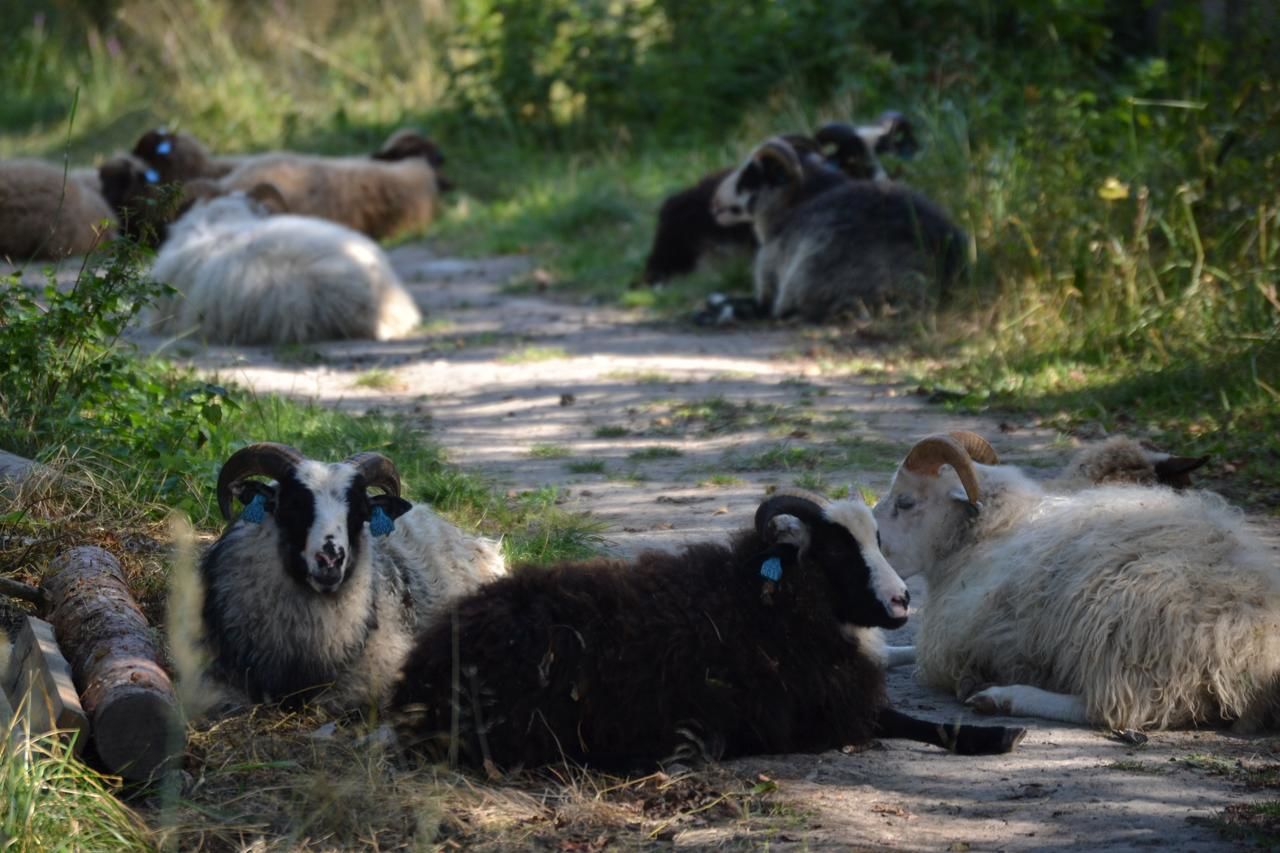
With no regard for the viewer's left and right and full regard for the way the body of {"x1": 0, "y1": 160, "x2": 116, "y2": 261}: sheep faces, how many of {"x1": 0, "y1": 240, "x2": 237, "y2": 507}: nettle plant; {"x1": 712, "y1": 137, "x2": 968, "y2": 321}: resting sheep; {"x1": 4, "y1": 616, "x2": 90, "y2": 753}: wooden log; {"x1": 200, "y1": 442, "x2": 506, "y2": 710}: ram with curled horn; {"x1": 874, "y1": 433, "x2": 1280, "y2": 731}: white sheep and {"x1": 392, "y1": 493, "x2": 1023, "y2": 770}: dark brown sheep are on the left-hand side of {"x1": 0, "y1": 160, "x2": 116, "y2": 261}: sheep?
0

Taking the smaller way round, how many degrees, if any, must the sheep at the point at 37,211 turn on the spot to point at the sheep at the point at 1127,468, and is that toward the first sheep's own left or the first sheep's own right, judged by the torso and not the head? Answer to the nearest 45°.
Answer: approximately 90° to the first sheep's own right

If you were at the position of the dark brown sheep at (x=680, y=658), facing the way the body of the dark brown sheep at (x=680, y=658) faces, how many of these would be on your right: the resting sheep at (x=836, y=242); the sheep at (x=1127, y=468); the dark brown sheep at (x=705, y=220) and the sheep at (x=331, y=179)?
0

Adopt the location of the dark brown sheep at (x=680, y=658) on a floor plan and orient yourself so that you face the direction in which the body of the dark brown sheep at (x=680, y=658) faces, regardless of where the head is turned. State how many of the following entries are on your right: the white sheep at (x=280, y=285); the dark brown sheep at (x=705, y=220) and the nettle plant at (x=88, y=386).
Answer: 0

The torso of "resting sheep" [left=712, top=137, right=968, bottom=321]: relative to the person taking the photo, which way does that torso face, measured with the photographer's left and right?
facing to the left of the viewer

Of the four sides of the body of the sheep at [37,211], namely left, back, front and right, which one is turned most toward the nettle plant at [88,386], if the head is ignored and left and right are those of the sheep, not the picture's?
right

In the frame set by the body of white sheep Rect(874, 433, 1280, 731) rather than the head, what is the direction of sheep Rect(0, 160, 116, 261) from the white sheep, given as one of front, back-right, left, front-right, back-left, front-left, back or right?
front-right

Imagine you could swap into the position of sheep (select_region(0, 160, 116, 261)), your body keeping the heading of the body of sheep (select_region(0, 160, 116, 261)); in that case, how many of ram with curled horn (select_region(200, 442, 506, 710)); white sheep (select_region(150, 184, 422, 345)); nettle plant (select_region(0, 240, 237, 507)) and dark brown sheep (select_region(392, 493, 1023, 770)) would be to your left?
0

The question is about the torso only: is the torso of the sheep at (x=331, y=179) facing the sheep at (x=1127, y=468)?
no

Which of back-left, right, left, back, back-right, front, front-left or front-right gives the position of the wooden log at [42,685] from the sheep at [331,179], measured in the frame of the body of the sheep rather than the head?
right

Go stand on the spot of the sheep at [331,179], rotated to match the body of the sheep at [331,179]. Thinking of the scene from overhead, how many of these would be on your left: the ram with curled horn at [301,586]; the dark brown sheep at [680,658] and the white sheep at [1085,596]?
0

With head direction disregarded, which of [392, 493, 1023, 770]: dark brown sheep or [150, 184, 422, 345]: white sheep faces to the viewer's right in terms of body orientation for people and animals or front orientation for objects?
the dark brown sheep

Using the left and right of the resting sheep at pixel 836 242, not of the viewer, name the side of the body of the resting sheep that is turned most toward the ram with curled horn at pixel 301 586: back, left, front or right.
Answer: left

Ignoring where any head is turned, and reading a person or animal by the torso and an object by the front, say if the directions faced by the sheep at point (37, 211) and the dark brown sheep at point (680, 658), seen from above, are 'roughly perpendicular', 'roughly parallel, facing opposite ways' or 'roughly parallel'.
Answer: roughly parallel

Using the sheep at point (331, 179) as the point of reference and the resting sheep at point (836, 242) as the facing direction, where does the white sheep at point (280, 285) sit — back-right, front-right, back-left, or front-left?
front-right

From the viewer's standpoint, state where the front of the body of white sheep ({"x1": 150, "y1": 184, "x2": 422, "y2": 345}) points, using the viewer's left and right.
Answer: facing to the left of the viewer

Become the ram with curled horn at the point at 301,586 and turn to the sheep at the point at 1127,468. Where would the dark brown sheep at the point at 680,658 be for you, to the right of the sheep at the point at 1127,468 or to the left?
right
